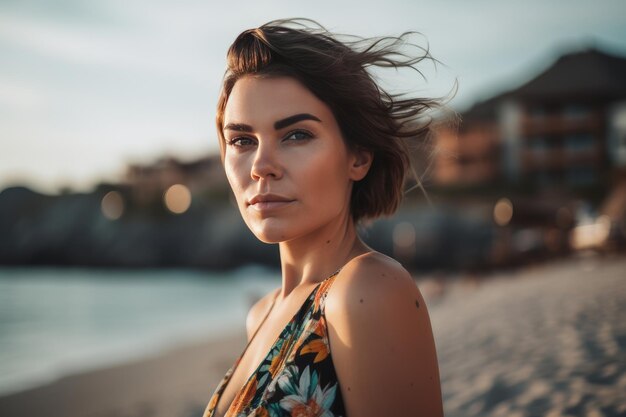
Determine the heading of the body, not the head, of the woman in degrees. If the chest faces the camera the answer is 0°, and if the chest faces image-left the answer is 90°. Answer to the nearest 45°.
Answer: approximately 45°

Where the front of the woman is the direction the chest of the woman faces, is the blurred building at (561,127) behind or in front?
behind

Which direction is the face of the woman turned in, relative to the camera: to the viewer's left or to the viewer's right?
to the viewer's left
